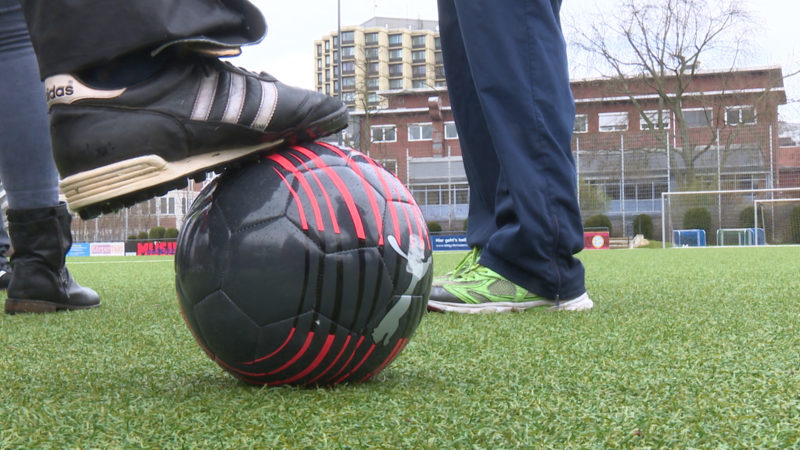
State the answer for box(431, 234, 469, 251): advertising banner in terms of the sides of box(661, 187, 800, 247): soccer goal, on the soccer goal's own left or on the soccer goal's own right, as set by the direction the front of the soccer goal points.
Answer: on the soccer goal's own right

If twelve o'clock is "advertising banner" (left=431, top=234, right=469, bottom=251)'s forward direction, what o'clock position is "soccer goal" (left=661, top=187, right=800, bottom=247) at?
The soccer goal is roughly at 9 o'clock from the advertising banner.

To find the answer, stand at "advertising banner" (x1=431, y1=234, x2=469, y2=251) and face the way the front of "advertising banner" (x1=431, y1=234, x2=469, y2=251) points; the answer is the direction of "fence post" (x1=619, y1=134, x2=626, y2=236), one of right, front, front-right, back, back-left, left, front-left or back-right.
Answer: back-left

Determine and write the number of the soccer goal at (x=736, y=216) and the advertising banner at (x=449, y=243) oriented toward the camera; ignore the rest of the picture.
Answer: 2

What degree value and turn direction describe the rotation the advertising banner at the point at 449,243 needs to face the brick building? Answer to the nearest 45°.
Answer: approximately 135° to its left

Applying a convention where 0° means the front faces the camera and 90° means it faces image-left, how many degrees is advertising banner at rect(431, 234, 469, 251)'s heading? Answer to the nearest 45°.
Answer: approximately 0°

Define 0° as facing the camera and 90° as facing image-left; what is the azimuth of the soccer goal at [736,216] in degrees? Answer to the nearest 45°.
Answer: approximately 0°

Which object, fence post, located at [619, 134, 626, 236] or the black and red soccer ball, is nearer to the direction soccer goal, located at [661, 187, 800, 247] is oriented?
the black and red soccer ball

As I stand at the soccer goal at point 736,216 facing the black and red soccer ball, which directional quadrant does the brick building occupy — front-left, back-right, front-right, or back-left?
back-right
